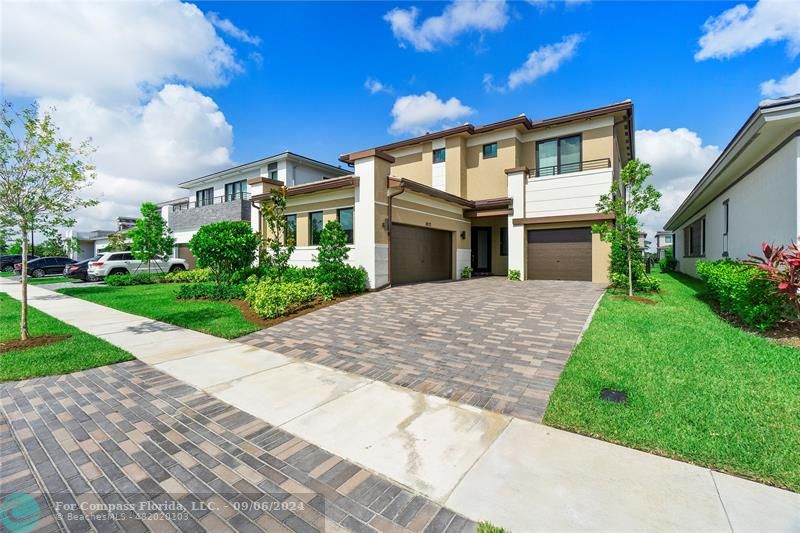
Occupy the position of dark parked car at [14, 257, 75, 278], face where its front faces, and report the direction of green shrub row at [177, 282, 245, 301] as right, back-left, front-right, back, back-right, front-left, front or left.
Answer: right

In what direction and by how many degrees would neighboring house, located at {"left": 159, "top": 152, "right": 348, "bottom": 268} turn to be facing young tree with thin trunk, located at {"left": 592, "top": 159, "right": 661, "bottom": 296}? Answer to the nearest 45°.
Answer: approximately 90° to its left

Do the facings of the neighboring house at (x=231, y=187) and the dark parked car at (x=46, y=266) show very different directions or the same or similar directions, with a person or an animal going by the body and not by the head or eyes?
very different directions

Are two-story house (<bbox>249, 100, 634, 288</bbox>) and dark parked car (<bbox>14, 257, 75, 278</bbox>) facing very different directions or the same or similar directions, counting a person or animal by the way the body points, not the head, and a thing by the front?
very different directions

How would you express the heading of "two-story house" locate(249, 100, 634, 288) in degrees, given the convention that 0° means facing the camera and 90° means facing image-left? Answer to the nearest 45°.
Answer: approximately 45°

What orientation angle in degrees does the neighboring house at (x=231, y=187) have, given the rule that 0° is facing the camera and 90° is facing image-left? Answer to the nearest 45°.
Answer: approximately 45°

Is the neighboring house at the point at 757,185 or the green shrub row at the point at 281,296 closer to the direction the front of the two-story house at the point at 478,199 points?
the green shrub row

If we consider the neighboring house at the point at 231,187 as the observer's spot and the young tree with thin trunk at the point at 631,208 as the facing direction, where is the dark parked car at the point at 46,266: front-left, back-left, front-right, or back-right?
back-right

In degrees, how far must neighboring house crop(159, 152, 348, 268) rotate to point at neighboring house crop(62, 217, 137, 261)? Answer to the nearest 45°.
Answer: approximately 90° to its right
